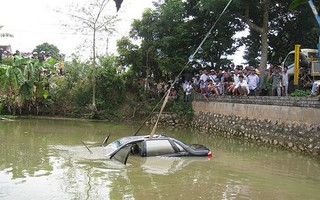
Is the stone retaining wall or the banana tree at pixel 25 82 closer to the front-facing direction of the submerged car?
the banana tree

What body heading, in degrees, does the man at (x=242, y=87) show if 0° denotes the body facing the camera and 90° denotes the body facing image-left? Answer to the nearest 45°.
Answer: approximately 45°

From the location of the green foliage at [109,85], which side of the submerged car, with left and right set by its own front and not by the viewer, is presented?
right

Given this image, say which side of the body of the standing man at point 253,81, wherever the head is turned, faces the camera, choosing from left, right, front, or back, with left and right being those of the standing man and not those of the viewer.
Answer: front

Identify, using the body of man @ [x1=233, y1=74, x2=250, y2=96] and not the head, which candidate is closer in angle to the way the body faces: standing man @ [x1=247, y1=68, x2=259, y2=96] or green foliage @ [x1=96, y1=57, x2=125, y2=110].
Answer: the green foliage

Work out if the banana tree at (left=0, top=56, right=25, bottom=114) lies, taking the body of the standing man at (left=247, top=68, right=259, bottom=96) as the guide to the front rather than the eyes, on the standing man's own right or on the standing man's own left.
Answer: on the standing man's own right

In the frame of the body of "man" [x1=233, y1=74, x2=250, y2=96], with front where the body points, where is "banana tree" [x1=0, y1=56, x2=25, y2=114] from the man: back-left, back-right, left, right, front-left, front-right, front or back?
front-right

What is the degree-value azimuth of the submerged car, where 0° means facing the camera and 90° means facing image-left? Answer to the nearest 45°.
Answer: approximately 90°

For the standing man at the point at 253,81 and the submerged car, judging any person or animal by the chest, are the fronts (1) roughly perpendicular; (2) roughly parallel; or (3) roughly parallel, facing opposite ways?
roughly perpendicular

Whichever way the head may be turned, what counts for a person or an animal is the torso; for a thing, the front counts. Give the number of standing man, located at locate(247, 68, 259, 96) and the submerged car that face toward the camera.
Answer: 1
